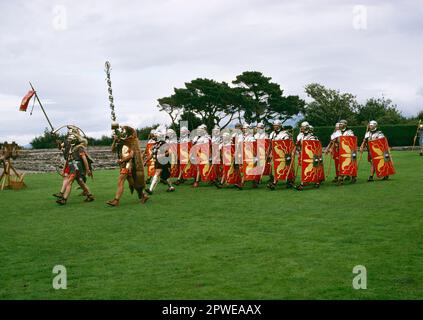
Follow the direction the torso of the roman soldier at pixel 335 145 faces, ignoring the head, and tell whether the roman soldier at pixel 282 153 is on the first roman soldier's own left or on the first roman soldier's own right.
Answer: on the first roman soldier's own left

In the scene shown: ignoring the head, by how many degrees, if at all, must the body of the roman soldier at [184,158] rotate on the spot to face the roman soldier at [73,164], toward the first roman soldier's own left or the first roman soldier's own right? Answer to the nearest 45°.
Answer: approximately 45° to the first roman soldier's own left

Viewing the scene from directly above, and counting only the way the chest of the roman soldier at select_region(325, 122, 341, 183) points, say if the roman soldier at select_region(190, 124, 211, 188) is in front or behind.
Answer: in front

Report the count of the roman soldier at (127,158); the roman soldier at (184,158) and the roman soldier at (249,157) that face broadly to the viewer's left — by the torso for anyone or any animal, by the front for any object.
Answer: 3

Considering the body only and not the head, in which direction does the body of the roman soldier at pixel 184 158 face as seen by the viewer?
to the viewer's left

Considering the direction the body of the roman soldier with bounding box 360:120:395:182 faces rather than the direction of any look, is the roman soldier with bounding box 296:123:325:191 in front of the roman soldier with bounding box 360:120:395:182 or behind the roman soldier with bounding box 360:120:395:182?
in front

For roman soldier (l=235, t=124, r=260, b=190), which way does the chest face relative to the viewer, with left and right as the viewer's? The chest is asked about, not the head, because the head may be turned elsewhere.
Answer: facing to the left of the viewer

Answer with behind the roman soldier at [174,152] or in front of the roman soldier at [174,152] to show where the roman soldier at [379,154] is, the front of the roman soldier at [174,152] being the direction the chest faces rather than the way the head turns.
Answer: behind

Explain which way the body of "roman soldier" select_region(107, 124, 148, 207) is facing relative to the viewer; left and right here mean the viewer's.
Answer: facing to the left of the viewer

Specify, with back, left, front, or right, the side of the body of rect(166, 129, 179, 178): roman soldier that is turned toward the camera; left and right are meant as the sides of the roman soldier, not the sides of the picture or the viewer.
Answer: left

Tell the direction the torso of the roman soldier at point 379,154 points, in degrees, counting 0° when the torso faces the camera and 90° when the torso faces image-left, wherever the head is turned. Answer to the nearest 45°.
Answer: approximately 45°

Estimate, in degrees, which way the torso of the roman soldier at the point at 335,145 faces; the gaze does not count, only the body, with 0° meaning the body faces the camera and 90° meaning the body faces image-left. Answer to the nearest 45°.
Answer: approximately 90°
